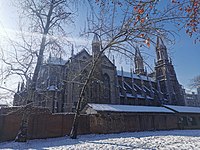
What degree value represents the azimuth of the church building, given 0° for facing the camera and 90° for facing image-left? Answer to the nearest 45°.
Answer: approximately 225°
